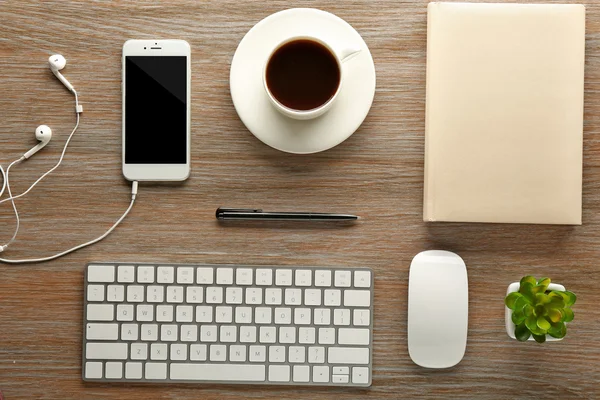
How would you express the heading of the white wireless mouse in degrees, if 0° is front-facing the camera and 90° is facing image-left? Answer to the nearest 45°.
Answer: approximately 180°

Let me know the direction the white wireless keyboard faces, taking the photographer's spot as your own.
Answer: facing the viewer

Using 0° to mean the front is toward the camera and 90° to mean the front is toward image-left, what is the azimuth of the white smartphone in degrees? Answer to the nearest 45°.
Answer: approximately 0°

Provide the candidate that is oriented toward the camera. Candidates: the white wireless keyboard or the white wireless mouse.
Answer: the white wireless keyboard
